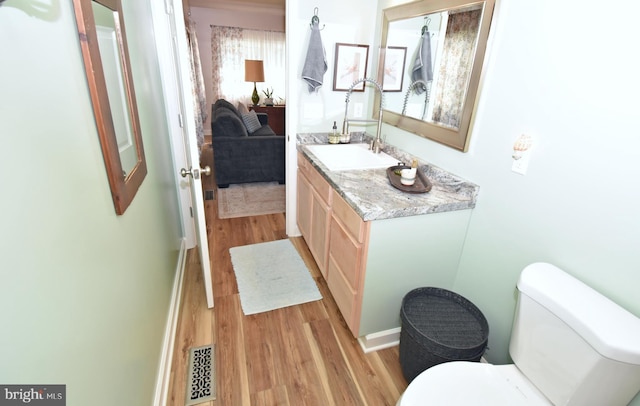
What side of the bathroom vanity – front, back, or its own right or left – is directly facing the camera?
left

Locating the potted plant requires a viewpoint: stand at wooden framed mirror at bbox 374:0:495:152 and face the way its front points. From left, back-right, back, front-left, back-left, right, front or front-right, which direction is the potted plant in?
right

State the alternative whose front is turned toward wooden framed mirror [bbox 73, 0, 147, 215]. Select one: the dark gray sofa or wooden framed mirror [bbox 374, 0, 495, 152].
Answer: wooden framed mirror [bbox 374, 0, 495, 152]

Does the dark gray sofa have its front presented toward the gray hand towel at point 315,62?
no

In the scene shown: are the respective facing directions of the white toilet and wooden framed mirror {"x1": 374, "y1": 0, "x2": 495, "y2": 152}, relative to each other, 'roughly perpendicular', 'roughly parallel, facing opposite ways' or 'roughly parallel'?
roughly parallel

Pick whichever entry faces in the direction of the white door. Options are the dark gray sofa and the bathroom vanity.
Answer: the bathroom vanity

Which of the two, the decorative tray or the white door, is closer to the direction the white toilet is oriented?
the white door

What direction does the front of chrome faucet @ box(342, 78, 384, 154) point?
to the viewer's left

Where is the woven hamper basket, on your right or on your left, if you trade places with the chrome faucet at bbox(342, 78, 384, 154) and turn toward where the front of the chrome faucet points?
on your left

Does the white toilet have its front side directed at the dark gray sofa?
no
